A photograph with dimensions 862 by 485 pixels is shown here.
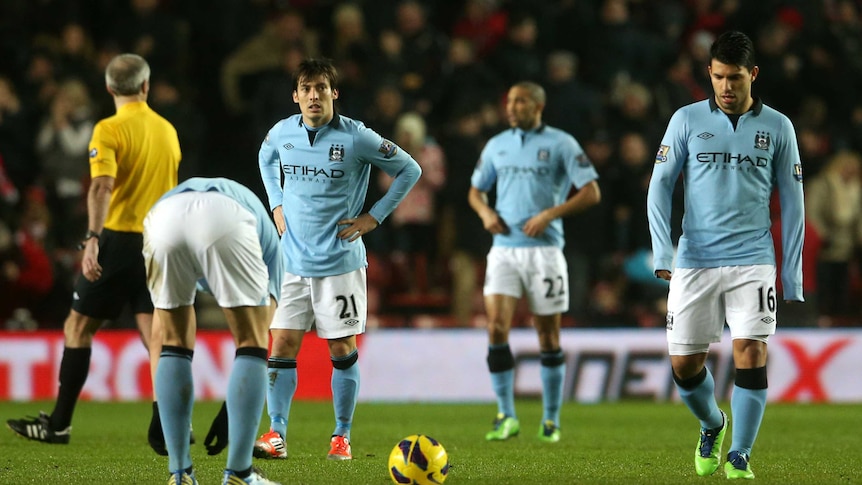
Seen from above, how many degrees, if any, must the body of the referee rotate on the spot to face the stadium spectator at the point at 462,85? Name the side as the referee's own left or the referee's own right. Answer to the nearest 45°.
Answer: approximately 90° to the referee's own right

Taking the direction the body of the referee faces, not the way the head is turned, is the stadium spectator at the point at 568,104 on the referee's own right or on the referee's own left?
on the referee's own right

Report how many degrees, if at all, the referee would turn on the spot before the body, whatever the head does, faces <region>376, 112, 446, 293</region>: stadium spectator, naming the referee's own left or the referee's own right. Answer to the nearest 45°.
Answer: approximately 90° to the referee's own right

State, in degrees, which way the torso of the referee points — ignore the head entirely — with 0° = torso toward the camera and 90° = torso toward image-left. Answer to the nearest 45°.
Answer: approximately 135°

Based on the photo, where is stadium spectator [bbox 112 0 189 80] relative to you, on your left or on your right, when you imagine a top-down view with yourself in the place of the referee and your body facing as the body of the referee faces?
on your right

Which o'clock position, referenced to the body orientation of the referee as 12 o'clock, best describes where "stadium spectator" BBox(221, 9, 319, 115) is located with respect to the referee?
The stadium spectator is roughly at 2 o'clock from the referee.

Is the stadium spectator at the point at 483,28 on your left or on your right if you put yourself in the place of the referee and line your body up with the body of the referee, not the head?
on your right
